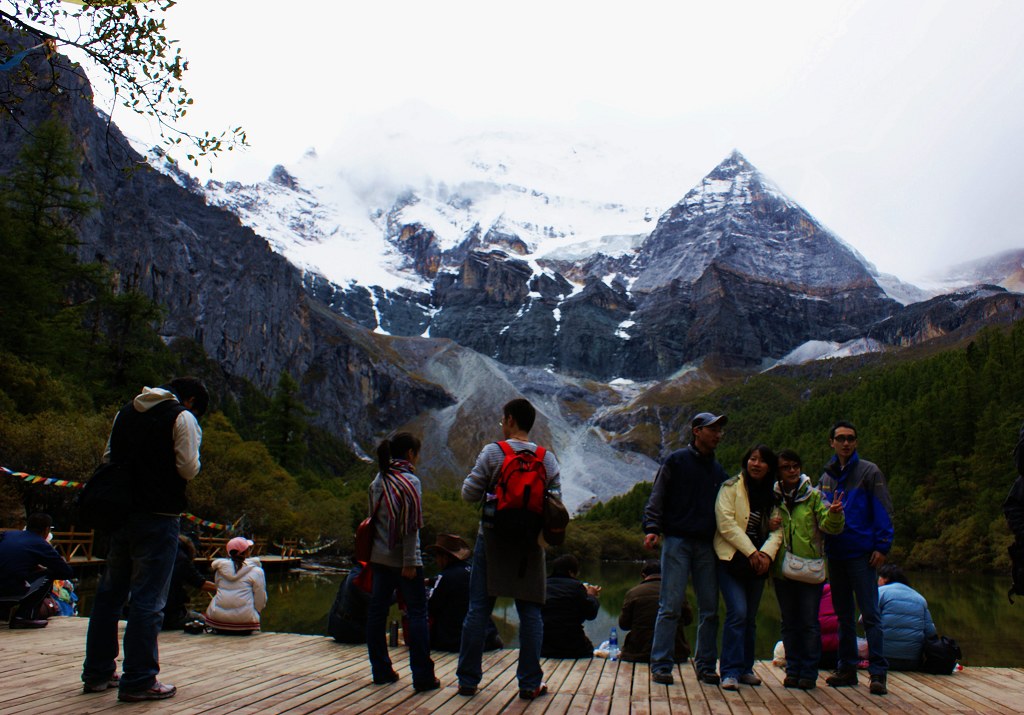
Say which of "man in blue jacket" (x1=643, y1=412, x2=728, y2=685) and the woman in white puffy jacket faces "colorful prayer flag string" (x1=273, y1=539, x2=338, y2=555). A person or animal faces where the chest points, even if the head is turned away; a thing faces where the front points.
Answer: the woman in white puffy jacket

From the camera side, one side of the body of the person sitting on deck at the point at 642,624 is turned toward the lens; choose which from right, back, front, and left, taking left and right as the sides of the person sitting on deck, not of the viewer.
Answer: back

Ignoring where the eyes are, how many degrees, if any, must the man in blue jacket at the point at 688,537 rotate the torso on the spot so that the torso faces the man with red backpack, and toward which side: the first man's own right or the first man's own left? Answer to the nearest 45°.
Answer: approximately 90° to the first man's own right

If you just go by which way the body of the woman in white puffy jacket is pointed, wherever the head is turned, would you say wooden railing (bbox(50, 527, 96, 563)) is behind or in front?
in front

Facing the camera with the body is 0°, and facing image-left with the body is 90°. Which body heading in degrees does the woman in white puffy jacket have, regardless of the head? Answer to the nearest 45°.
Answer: approximately 180°

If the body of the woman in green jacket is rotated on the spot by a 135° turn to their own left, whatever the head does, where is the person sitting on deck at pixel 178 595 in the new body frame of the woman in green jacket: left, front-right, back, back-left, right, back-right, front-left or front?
back-left

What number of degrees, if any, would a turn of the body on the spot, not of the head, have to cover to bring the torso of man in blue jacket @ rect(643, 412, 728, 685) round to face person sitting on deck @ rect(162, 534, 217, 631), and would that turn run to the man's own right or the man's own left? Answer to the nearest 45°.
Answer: approximately 135° to the man's own right

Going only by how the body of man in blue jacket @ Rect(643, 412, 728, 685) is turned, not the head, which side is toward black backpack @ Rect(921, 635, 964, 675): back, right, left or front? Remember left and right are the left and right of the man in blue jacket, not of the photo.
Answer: left

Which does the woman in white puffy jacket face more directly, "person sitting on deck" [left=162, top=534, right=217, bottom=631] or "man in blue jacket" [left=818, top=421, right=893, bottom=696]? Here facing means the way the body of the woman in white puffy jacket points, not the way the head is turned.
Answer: the person sitting on deck

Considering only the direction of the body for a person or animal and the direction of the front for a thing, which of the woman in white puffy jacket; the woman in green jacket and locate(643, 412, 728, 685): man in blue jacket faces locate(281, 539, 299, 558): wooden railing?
the woman in white puffy jacket

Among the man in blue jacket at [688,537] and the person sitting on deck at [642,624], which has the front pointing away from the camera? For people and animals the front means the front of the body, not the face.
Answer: the person sitting on deck

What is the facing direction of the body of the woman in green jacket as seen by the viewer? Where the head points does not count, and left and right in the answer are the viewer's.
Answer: facing the viewer

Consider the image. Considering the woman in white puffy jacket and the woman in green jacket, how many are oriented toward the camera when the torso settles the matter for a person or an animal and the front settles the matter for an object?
1

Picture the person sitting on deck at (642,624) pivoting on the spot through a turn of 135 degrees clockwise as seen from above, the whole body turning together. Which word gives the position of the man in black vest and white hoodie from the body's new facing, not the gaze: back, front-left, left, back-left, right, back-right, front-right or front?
right

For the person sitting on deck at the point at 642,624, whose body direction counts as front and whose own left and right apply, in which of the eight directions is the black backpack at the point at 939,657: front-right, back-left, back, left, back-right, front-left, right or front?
right

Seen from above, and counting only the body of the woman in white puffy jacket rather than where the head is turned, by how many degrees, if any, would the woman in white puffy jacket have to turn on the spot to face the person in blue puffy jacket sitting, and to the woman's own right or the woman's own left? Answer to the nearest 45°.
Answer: approximately 135° to the woman's own right

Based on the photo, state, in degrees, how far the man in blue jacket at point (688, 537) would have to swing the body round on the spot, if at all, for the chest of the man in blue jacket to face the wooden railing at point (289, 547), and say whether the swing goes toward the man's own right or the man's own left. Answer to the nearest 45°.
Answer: approximately 180°

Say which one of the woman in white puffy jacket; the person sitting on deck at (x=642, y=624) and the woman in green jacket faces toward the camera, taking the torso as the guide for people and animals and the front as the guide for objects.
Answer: the woman in green jacket

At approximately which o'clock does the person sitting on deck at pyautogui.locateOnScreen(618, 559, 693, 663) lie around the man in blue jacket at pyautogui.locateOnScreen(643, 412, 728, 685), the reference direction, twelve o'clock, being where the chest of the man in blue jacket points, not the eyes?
The person sitting on deck is roughly at 7 o'clock from the man in blue jacket.
